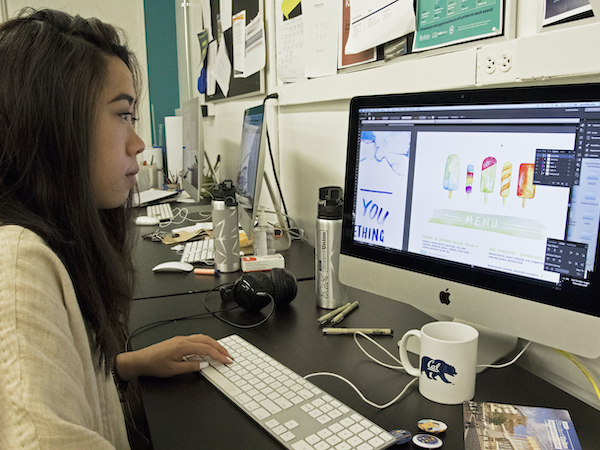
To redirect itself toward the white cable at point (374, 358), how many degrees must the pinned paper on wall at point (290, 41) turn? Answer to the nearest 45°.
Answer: approximately 45° to its left

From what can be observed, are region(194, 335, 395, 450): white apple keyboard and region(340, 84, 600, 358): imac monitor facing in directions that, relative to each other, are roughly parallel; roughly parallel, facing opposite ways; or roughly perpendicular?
roughly parallel

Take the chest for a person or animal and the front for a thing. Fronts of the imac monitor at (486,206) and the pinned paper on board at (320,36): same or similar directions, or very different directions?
same or similar directions

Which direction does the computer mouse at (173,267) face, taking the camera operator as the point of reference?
facing to the right of the viewer

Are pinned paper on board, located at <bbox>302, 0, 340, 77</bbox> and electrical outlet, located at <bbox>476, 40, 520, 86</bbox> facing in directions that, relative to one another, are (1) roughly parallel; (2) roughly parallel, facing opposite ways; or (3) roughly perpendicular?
roughly parallel

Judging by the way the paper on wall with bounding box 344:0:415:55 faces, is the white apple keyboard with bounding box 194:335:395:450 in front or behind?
in front

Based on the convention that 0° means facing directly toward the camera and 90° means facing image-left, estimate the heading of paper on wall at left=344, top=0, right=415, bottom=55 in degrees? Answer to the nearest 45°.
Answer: approximately 45°

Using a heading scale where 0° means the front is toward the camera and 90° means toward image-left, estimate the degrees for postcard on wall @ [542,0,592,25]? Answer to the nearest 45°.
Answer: approximately 45°

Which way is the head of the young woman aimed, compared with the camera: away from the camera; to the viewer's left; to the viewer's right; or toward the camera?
to the viewer's right
